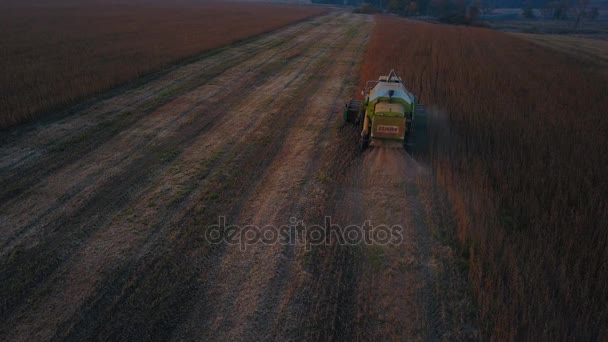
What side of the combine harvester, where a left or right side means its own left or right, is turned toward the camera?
back
